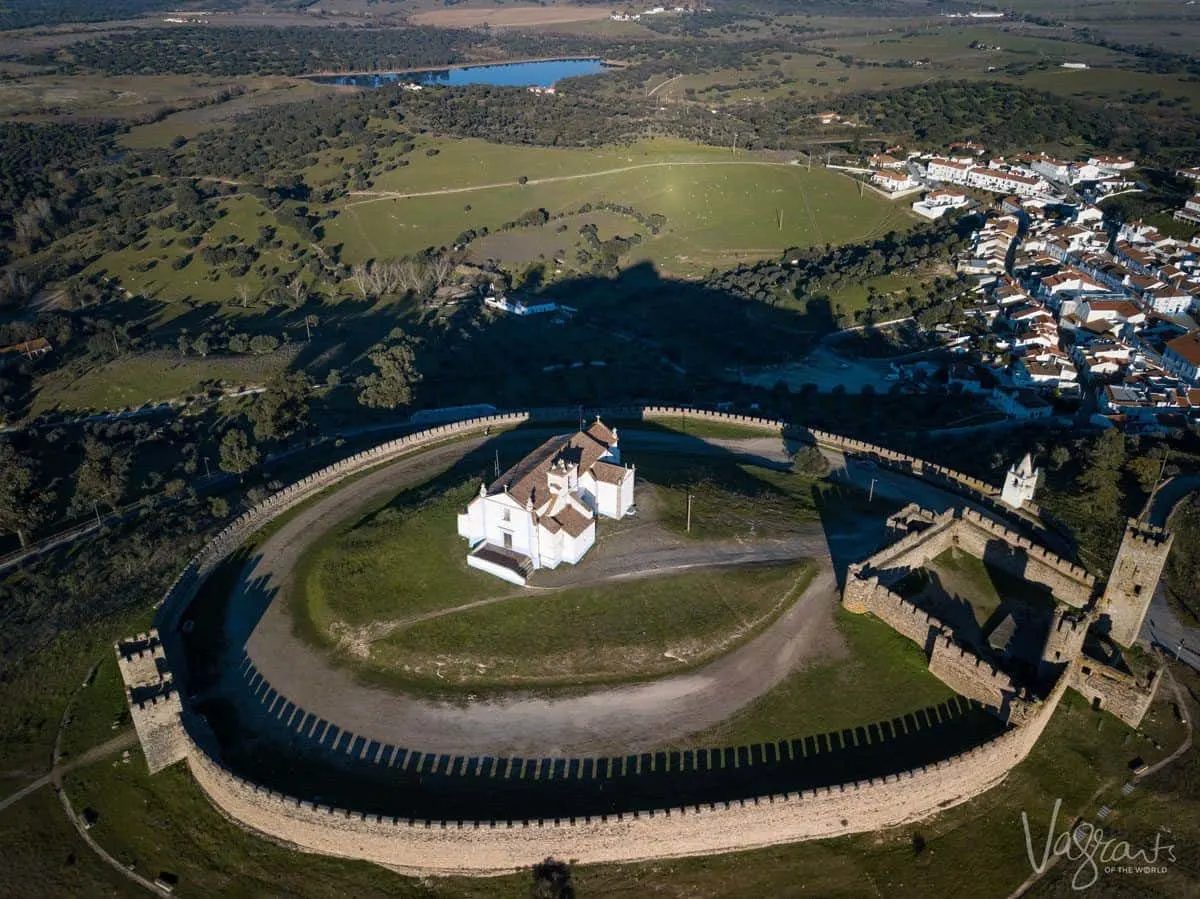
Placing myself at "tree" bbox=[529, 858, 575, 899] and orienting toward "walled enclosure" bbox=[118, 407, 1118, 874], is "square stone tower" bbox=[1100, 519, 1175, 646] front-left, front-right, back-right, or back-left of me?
front-right

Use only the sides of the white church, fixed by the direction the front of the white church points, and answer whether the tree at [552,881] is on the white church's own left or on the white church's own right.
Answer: on the white church's own left

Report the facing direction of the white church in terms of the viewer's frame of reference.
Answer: facing the viewer and to the left of the viewer

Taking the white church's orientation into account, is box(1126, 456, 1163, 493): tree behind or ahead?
behind

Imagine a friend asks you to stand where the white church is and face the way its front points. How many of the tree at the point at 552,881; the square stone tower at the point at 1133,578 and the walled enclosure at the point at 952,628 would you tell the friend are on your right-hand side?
0

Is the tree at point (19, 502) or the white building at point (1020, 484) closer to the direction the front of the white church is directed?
the tree

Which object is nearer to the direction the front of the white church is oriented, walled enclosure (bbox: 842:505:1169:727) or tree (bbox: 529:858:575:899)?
the tree

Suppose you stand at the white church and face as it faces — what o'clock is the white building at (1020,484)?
The white building is roughly at 7 o'clock from the white church.

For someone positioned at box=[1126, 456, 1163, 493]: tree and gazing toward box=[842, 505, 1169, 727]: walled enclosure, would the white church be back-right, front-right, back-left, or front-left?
front-right

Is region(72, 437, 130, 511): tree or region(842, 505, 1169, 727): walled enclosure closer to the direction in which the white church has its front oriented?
the tree

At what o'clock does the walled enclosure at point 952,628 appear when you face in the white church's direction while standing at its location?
The walled enclosure is roughly at 8 o'clock from the white church.

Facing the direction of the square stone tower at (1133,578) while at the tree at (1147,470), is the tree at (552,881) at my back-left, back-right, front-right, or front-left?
front-right

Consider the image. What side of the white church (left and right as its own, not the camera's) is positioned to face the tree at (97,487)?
right
